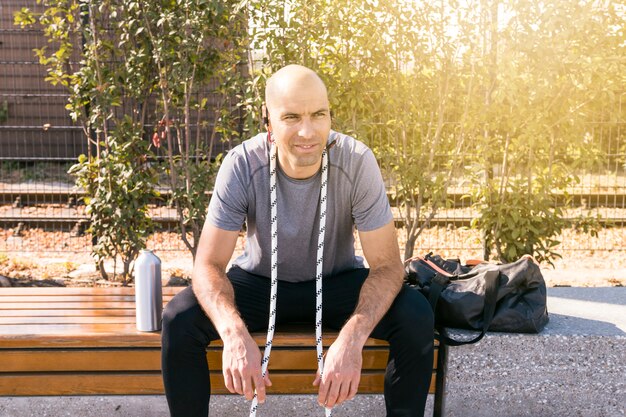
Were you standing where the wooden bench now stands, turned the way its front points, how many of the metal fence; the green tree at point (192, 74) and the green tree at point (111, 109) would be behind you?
3

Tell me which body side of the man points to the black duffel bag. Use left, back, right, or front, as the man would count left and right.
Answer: left

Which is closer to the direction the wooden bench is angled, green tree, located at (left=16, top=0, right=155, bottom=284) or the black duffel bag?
the black duffel bag

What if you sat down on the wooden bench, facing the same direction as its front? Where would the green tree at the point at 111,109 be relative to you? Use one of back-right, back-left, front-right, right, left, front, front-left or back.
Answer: back

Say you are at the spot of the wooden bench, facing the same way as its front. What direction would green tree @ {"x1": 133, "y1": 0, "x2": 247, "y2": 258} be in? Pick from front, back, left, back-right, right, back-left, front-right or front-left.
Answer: back

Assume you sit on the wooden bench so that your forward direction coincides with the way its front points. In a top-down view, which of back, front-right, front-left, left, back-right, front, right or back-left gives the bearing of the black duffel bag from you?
left

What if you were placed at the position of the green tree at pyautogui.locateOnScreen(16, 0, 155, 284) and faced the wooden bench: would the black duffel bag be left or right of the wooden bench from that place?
left

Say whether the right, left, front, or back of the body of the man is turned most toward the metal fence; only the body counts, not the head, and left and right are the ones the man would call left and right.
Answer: back

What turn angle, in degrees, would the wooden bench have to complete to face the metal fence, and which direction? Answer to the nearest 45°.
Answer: approximately 180°

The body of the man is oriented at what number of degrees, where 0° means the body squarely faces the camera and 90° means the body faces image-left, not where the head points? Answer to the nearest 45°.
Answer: approximately 0°
